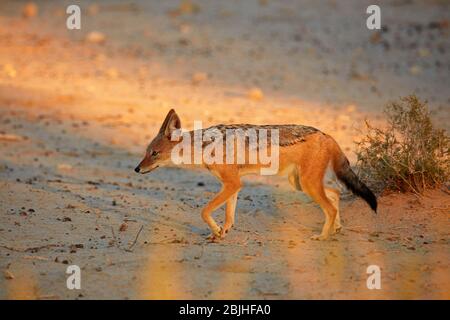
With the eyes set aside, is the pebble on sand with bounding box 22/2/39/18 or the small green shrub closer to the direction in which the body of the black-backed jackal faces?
the pebble on sand

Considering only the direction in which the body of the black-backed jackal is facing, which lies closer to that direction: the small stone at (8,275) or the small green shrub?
the small stone

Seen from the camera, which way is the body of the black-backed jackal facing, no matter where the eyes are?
to the viewer's left

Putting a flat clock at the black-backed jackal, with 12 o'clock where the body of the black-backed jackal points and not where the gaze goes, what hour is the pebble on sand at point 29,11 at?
The pebble on sand is roughly at 2 o'clock from the black-backed jackal.

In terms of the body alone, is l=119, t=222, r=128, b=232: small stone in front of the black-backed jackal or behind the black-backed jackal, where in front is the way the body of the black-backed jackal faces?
in front

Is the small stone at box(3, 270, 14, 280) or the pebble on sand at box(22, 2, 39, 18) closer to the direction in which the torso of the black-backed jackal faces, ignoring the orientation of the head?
the small stone

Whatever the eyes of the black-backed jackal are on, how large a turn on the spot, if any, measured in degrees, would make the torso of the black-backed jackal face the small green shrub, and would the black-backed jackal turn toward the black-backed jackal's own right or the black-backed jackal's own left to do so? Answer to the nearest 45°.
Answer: approximately 135° to the black-backed jackal's own right

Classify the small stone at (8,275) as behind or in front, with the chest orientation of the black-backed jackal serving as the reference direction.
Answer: in front
